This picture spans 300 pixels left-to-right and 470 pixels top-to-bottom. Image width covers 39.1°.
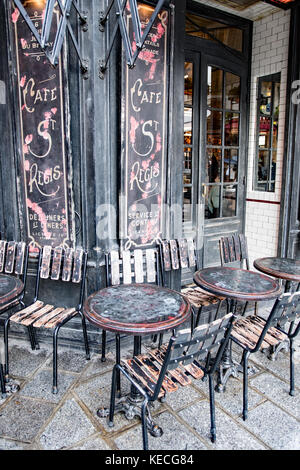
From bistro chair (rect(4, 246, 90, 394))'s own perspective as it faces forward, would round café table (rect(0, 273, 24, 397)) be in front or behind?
in front

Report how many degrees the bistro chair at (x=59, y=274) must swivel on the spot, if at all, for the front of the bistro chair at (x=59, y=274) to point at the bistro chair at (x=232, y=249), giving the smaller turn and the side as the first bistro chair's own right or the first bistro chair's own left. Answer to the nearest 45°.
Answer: approximately 135° to the first bistro chair's own left

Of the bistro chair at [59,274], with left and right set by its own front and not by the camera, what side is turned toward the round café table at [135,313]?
left

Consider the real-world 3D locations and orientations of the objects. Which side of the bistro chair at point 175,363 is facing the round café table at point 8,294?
front

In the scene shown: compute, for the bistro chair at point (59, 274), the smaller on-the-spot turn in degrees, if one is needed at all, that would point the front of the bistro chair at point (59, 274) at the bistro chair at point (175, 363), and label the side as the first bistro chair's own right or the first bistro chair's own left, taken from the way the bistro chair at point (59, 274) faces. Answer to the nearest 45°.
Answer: approximately 45° to the first bistro chair's own left

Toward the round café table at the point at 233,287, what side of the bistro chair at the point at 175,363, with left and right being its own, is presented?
right

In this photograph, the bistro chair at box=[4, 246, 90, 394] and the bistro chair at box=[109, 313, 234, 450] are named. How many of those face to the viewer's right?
0

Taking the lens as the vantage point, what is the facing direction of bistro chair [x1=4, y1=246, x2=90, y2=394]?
facing the viewer and to the left of the viewer
